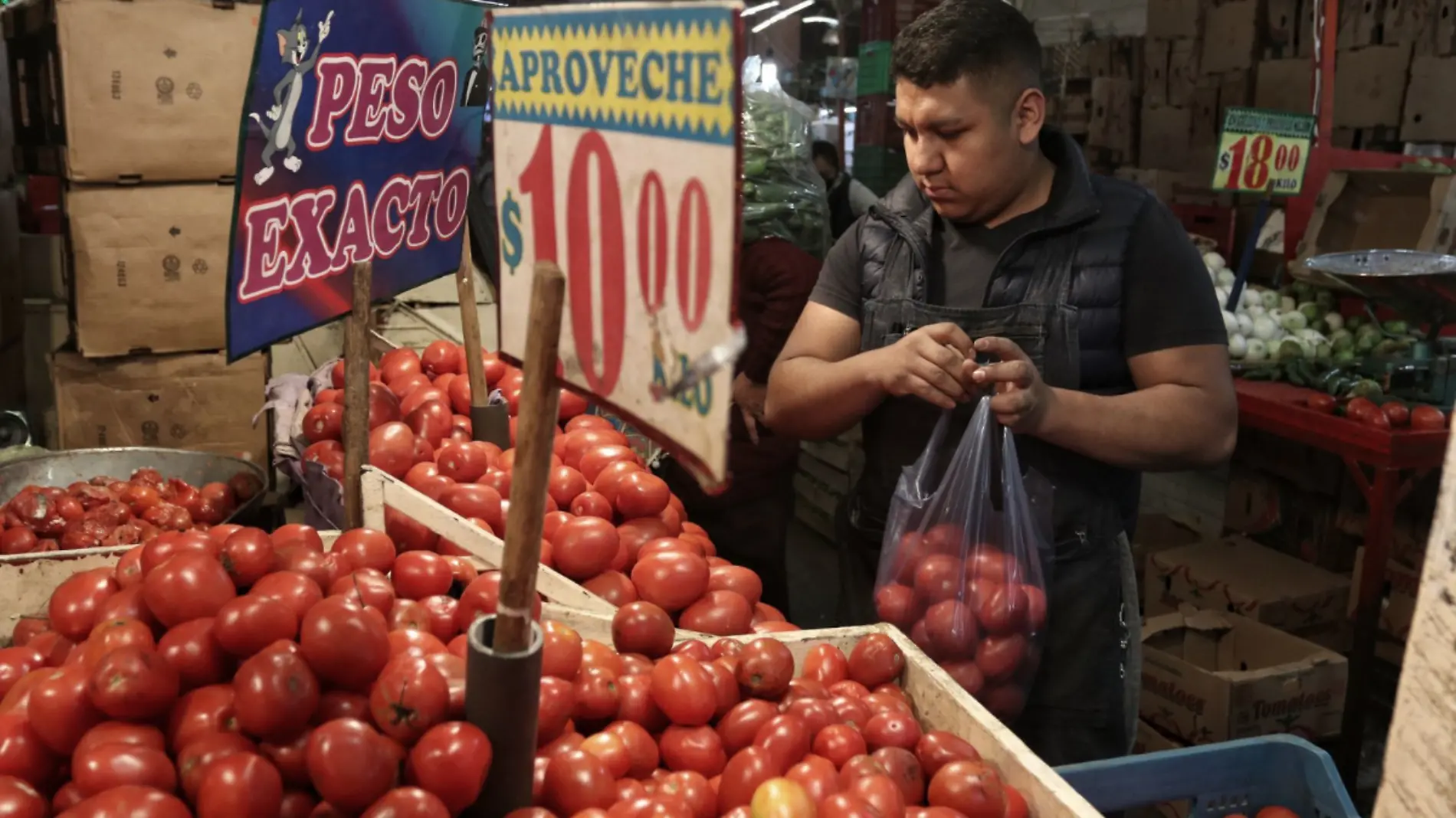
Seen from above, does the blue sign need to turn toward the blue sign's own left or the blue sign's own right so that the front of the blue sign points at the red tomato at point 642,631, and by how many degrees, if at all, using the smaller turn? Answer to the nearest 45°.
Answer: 0° — it already faces it

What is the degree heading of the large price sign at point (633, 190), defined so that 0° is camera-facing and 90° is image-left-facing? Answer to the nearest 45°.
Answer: approximately 45°

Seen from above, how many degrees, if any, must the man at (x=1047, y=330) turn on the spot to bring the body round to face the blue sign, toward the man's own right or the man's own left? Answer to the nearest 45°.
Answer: approximately 45° to the man's own right

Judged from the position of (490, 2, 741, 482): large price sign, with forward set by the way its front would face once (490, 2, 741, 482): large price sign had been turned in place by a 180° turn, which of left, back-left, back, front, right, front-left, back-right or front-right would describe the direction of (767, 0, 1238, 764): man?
front

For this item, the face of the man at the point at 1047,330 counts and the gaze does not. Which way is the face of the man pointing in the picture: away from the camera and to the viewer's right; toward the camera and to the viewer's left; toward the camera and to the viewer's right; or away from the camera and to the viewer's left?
toward the camera and to the viewer's left

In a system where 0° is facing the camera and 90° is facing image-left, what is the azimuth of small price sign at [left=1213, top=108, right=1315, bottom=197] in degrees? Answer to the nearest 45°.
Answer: approximately 0°
